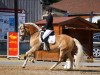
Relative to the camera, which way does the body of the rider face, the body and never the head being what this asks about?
to the viewer's left

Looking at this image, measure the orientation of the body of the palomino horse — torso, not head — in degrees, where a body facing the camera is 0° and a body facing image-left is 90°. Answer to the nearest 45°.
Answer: approximately 90°
